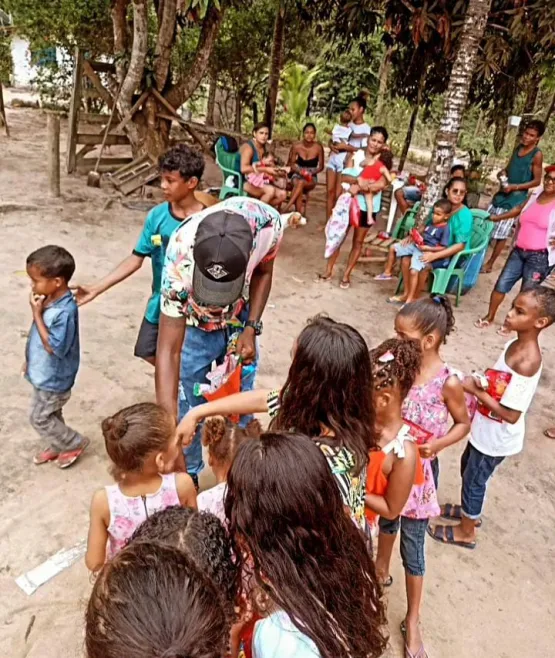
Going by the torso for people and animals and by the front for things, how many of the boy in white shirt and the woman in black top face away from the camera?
0

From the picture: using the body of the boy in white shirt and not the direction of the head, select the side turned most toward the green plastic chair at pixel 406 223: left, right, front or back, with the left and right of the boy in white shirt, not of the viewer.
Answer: right

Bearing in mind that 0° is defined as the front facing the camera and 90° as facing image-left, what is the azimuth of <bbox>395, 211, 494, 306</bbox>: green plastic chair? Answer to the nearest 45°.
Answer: approximately 45°

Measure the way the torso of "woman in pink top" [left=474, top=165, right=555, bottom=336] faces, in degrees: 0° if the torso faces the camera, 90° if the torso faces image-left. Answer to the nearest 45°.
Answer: approximately 45°

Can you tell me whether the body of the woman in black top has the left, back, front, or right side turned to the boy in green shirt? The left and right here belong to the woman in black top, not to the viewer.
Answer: front

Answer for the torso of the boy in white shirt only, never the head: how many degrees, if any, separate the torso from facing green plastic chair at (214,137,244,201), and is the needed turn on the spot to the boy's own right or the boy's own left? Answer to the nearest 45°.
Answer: approximately 45° to the boy's own right

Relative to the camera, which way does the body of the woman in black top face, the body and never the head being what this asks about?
toward the camera

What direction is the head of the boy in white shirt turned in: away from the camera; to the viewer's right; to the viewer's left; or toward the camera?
to the viewer's left
